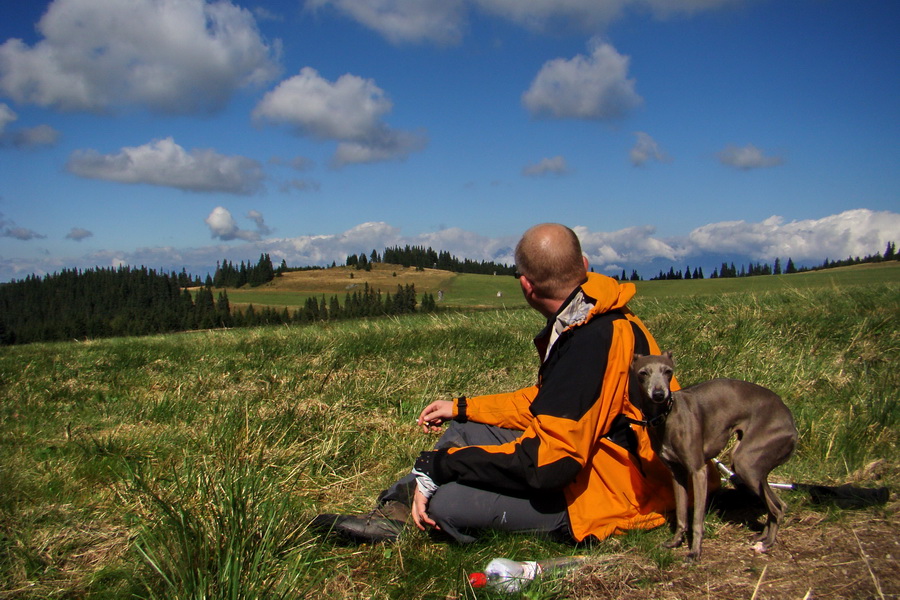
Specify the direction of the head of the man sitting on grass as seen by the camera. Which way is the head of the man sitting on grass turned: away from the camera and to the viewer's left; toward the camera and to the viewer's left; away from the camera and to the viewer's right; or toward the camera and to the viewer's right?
away from the camera and to the viewer's left

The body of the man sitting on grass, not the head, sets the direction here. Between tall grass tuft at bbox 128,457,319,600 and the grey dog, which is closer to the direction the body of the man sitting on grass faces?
the tall grass tuft

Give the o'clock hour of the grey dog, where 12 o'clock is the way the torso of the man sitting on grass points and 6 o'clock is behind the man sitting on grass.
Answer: The grey dog is roughly at 6 o'clock from the man sitting on grass.

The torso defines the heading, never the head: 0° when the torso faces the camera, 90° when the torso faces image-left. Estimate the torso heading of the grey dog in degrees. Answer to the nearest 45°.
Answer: approximately 45°

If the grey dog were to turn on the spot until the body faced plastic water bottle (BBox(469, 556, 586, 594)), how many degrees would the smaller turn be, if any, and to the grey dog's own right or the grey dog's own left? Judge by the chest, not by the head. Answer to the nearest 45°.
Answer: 0° — it already faces it

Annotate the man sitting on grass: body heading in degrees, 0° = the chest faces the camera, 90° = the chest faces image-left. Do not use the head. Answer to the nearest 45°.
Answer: approximately 90°
